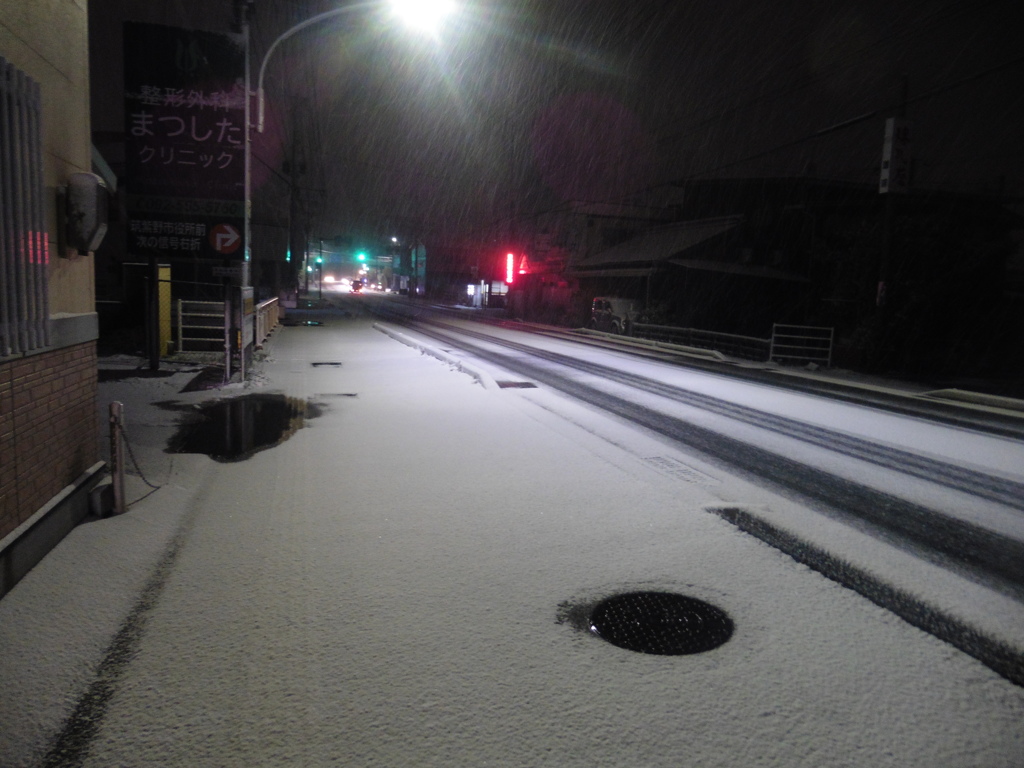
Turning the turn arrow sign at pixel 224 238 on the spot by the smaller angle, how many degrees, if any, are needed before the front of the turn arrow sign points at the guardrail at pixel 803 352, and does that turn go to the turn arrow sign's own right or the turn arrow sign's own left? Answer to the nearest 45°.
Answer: approximately 90° to the turn arrow sign's own left

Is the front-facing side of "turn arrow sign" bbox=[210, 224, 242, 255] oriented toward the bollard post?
yes

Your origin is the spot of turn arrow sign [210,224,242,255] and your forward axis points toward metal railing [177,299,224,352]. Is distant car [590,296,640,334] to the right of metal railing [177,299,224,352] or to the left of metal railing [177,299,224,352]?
right

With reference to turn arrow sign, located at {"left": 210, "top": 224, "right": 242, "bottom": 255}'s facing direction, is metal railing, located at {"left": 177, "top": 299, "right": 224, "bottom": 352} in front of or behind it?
behind

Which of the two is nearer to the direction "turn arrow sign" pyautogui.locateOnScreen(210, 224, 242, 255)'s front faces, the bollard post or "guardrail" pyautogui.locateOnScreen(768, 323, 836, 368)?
the bollard post

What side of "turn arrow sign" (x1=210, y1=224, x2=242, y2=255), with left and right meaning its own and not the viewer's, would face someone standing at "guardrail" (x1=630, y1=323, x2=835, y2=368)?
left

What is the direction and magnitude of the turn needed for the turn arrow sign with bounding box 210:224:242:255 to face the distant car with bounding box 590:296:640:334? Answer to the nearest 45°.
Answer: approximately 135° to its left

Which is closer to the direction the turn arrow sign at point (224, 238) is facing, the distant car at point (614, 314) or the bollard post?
the bollard post

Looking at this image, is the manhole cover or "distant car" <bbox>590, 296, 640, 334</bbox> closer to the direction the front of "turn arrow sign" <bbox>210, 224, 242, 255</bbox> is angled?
the manhole cover

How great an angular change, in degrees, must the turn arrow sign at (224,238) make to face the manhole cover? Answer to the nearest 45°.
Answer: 0° — it already faces it

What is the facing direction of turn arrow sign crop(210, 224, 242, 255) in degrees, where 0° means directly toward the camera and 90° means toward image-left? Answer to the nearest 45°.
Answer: approximately 0°

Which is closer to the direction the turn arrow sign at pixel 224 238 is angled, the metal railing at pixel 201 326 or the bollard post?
the bollard post
